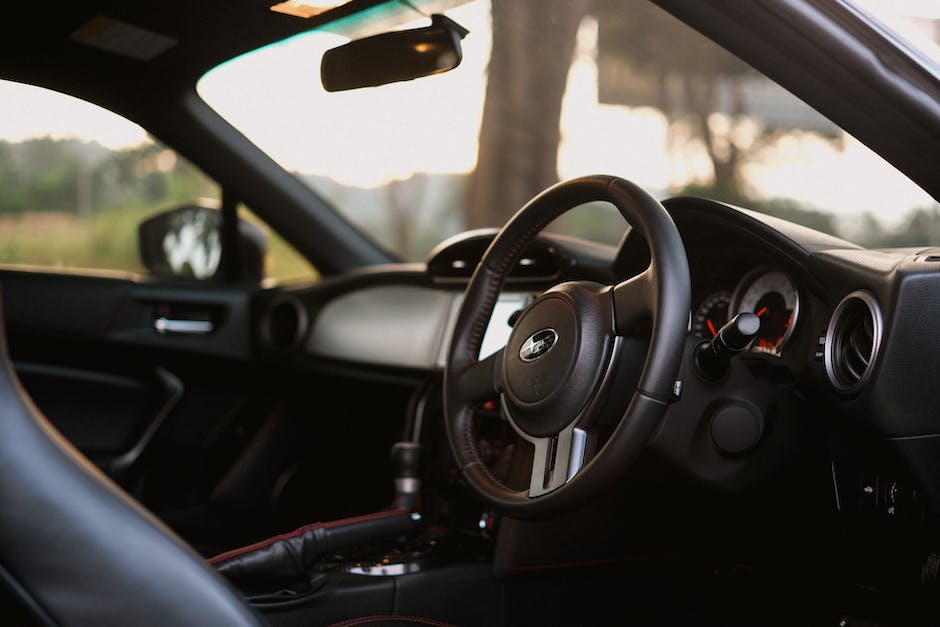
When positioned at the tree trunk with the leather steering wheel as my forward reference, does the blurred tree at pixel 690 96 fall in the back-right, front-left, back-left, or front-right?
back-left

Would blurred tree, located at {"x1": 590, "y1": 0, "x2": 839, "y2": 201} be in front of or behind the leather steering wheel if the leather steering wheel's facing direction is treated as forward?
behind

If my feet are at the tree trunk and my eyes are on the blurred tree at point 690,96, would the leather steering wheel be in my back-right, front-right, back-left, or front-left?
back-right
